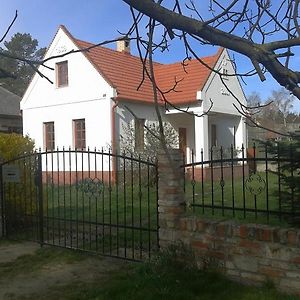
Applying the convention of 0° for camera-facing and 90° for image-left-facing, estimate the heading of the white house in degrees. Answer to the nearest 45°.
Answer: approximately 315°

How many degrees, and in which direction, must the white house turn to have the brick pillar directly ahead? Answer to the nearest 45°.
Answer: approximately 45° to its right

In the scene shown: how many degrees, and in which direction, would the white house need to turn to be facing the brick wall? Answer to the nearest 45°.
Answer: approximately 45° to its right

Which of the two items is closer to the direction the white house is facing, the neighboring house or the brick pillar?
the brick pillar

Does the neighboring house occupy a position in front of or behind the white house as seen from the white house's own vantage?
behind

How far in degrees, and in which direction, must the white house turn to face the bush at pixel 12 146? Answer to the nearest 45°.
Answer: approximately 45° to its right
